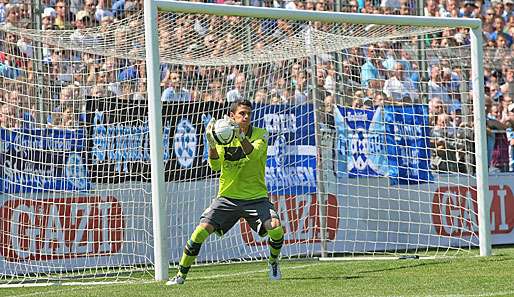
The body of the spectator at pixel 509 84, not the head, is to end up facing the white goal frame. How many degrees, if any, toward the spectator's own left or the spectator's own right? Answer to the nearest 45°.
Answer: approximately 45° to the spectator's own right

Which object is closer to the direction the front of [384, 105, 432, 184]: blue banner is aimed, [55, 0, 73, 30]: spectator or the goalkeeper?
the goalkeeper

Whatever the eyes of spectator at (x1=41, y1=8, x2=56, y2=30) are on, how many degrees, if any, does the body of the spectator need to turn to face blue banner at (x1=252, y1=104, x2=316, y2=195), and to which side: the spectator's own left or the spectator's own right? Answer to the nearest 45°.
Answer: approximately 90° to the spectator's own left

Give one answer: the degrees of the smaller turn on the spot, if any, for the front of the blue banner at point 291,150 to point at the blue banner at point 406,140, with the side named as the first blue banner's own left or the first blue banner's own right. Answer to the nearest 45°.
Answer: approximately 90° to the first blue banner's own left

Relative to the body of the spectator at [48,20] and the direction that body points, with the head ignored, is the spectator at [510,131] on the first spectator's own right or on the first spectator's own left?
on the first spectator's own left
